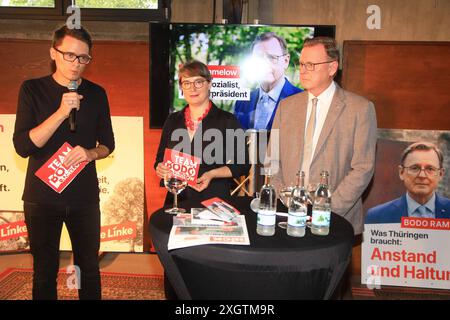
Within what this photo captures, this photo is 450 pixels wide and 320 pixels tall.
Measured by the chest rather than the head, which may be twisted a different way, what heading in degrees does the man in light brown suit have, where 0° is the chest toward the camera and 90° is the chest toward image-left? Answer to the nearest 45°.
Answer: approximately 45°

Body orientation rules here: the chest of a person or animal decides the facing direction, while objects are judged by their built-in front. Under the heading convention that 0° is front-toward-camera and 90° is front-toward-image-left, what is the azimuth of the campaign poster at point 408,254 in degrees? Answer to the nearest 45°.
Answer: approximately 0°

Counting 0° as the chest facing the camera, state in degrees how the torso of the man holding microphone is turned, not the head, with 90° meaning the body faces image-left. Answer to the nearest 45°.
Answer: approximately 0°

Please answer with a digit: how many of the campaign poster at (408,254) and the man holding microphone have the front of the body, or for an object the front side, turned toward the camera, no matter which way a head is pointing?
2
